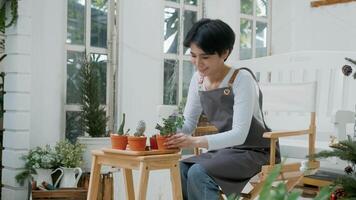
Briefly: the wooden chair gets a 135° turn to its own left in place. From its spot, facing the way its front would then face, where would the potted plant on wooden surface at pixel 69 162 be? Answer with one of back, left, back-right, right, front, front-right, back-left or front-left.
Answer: back

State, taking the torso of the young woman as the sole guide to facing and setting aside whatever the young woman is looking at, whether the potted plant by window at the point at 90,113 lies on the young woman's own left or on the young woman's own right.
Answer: on the young woman's own right

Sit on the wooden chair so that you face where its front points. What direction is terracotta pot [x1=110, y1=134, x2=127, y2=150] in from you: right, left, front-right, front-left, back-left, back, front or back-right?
front

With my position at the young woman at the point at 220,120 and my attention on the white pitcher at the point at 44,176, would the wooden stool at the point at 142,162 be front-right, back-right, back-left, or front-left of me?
front-left

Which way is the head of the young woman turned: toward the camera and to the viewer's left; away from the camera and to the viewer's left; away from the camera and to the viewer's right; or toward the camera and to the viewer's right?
toward the camera and to the viewer's left

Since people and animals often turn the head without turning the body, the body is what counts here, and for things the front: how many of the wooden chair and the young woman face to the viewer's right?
0

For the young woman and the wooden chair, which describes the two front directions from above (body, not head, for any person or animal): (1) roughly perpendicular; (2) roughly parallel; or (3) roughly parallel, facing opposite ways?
roughly parallel

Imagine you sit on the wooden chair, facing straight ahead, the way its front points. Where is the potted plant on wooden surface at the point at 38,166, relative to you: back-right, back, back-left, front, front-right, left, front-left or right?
front-right

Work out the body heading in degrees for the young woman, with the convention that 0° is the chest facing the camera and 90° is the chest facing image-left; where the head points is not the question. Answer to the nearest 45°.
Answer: approximately 45°

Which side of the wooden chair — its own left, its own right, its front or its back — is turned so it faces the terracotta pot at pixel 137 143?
front

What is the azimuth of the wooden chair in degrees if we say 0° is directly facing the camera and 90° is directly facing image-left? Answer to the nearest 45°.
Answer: approximately 45°

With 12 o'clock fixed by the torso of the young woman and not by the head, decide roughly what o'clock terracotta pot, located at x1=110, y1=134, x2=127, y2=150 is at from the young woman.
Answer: The terracotta pot is roughly at 1 o'clock from the young woman.
